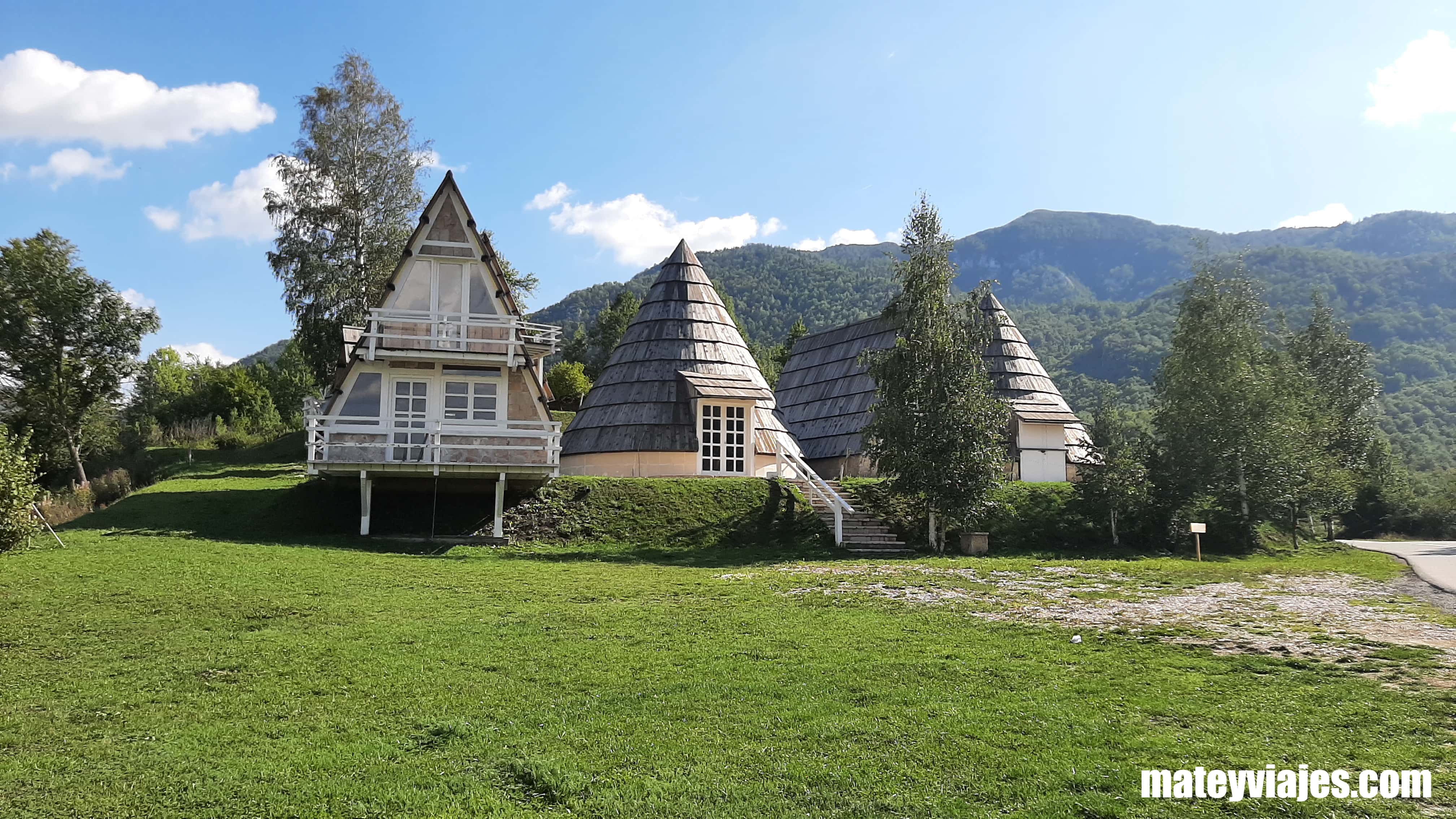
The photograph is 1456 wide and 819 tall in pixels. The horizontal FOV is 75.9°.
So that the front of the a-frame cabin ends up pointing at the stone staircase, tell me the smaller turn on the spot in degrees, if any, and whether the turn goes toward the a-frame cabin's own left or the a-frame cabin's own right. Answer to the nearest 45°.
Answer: approximately 90° to the a-frame cabin's own left

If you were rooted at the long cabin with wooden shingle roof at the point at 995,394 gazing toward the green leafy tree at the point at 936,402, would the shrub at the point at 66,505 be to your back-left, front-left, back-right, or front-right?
front-right

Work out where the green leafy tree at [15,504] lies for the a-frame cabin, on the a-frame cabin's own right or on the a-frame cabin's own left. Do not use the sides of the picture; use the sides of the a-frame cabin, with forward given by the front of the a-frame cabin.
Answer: on the a-frame cabin's own right

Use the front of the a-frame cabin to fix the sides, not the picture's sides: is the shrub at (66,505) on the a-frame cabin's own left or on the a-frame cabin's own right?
on the a-frame cabin's own right

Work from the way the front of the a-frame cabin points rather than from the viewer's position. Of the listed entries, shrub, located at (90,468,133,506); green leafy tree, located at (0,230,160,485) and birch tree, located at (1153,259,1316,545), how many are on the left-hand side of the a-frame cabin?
1

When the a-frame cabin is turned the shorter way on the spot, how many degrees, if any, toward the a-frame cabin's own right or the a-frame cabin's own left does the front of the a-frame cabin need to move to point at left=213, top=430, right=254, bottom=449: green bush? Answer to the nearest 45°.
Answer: approximately 180°

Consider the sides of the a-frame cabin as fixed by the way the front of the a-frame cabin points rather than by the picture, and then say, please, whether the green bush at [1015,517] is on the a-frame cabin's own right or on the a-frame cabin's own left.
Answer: on the a-frame cabin's own left

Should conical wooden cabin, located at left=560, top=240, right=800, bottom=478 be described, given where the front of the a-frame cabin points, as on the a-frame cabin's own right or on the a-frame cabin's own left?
on the a-frame cabin's own left

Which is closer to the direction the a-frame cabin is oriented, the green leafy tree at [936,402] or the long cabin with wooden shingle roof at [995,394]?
the green leafy tree

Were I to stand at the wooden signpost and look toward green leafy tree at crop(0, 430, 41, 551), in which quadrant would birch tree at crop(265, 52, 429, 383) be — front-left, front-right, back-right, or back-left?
front-right

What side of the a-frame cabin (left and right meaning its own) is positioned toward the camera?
front

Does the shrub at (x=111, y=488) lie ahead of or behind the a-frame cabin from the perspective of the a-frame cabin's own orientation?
behind

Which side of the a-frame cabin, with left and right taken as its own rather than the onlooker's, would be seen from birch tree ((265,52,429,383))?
back

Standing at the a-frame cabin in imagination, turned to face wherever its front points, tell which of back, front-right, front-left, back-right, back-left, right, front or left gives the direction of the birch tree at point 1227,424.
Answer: left

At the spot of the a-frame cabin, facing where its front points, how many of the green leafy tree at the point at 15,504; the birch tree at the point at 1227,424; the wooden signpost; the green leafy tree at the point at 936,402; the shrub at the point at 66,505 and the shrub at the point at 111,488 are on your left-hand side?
3

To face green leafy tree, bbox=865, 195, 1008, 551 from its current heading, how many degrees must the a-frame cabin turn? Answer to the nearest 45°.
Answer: approximately 90° to its left
